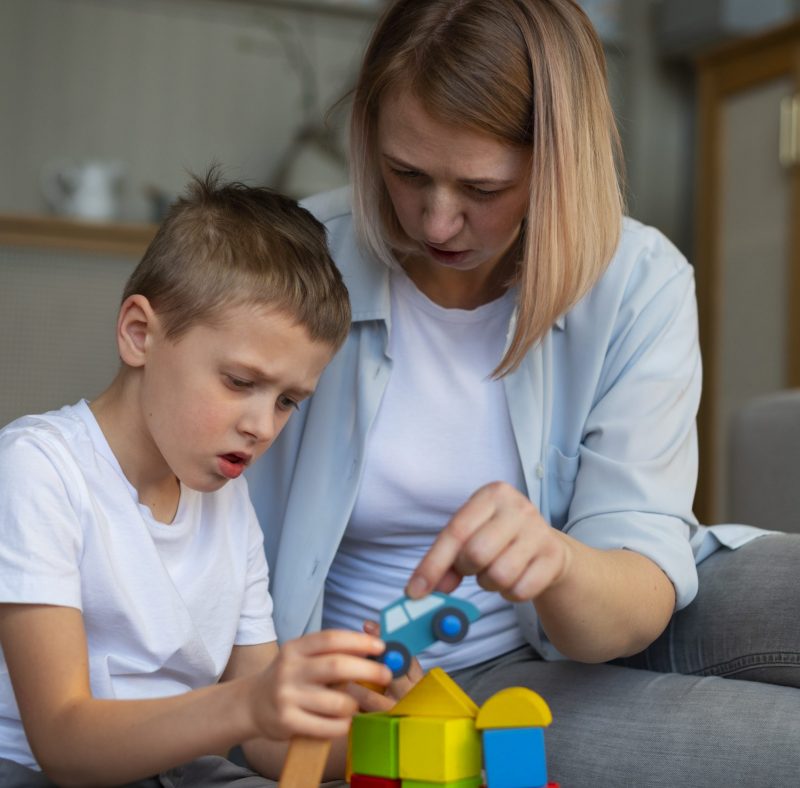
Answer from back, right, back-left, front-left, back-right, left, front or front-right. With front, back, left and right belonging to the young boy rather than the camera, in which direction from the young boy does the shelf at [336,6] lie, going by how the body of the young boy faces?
back-left

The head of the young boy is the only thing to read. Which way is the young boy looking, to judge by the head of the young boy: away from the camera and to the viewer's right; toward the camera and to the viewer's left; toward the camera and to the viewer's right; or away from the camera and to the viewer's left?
toward the camera and to the viewer's right

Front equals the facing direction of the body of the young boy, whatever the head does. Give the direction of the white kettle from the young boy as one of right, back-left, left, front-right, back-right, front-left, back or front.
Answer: back-left

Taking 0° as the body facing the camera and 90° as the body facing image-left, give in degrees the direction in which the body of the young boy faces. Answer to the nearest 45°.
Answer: approximately 315°
